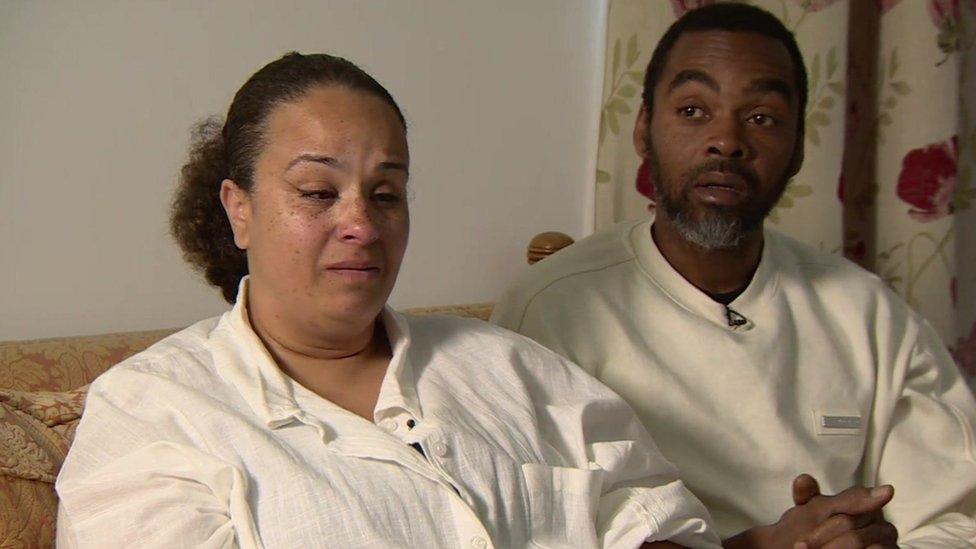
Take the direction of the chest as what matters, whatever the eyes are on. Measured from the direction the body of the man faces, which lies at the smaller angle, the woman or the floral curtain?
the woman

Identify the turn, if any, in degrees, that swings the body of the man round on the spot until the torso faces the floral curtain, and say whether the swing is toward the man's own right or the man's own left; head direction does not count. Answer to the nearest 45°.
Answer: approximately 180°

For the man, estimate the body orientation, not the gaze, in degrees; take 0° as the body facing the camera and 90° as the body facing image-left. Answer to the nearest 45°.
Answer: approximately 0°

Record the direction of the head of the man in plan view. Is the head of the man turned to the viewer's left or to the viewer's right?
to the viewer's left

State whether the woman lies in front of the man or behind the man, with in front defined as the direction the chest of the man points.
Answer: in front
